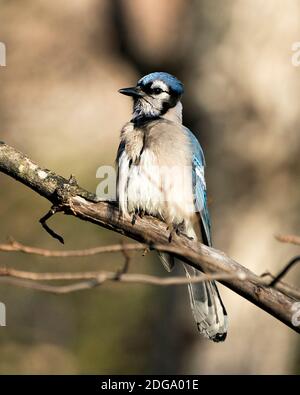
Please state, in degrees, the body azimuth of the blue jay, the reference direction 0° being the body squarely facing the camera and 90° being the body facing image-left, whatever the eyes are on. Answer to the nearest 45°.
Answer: approximately 45°
